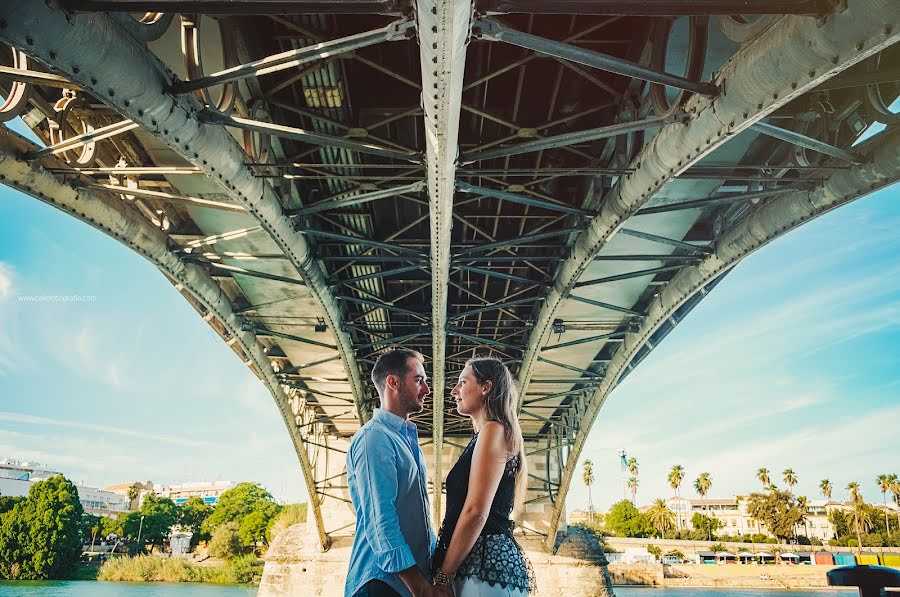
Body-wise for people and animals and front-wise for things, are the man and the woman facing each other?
yes

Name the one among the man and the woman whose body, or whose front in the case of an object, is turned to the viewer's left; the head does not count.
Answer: the woman

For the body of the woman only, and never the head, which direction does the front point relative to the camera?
to the viewer's left

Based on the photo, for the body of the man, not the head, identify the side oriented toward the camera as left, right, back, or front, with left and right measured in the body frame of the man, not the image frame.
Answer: right

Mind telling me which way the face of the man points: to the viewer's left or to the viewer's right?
to the viewer's right

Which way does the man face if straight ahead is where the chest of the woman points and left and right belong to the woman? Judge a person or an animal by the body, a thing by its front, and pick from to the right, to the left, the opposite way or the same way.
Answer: the opposite way

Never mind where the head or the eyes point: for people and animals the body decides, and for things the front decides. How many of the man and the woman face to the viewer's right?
1

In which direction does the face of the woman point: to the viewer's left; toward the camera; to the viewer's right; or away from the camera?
to the viewer's left
